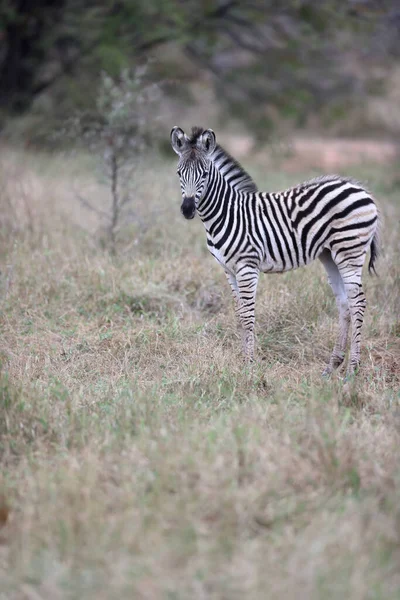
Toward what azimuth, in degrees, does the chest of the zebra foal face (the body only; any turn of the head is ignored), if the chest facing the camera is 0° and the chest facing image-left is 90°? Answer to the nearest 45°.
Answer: approximately 90°

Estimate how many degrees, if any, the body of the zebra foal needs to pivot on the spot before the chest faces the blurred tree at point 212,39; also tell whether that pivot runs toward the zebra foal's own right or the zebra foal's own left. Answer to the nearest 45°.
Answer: approximately 90° to the zebra foal's own right
